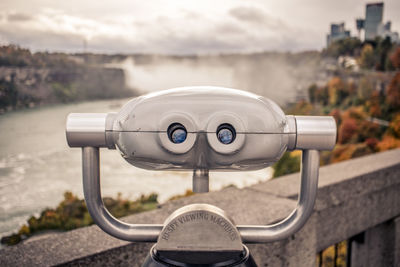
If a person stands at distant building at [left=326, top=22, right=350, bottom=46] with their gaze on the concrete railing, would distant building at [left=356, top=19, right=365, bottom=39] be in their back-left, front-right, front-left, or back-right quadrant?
back-left
